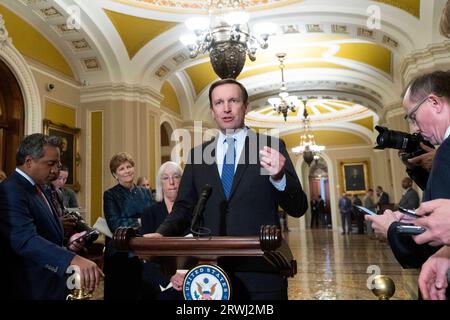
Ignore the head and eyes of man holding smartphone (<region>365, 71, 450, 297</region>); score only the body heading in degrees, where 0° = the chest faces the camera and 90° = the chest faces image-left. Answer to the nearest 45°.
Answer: approximately 90°

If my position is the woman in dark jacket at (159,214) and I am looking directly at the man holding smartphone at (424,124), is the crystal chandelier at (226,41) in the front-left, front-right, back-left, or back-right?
back-left

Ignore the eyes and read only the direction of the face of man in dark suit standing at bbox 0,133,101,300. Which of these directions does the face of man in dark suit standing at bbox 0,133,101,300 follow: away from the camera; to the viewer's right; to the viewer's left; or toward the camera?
to the viewer's right

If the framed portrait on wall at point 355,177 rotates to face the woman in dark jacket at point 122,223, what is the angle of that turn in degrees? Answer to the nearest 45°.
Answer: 0° — it already faces them

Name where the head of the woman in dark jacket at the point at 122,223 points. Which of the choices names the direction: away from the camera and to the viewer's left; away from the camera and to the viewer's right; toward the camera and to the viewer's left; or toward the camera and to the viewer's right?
toward the camera and to the viewer's right

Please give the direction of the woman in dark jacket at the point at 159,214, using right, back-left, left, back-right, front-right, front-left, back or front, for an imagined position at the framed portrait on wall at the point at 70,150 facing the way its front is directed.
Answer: front-right

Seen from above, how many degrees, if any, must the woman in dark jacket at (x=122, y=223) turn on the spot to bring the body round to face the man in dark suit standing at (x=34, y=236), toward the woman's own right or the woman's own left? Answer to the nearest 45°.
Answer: approximately 45° to the woman's own right

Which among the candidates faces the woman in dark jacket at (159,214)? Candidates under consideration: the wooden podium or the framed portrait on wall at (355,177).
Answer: the framed portrait on wall

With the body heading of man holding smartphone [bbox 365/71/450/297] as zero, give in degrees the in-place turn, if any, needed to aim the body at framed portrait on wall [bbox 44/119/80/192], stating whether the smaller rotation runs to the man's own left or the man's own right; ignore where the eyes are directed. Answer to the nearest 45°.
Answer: approximately 45° to the man's own right
